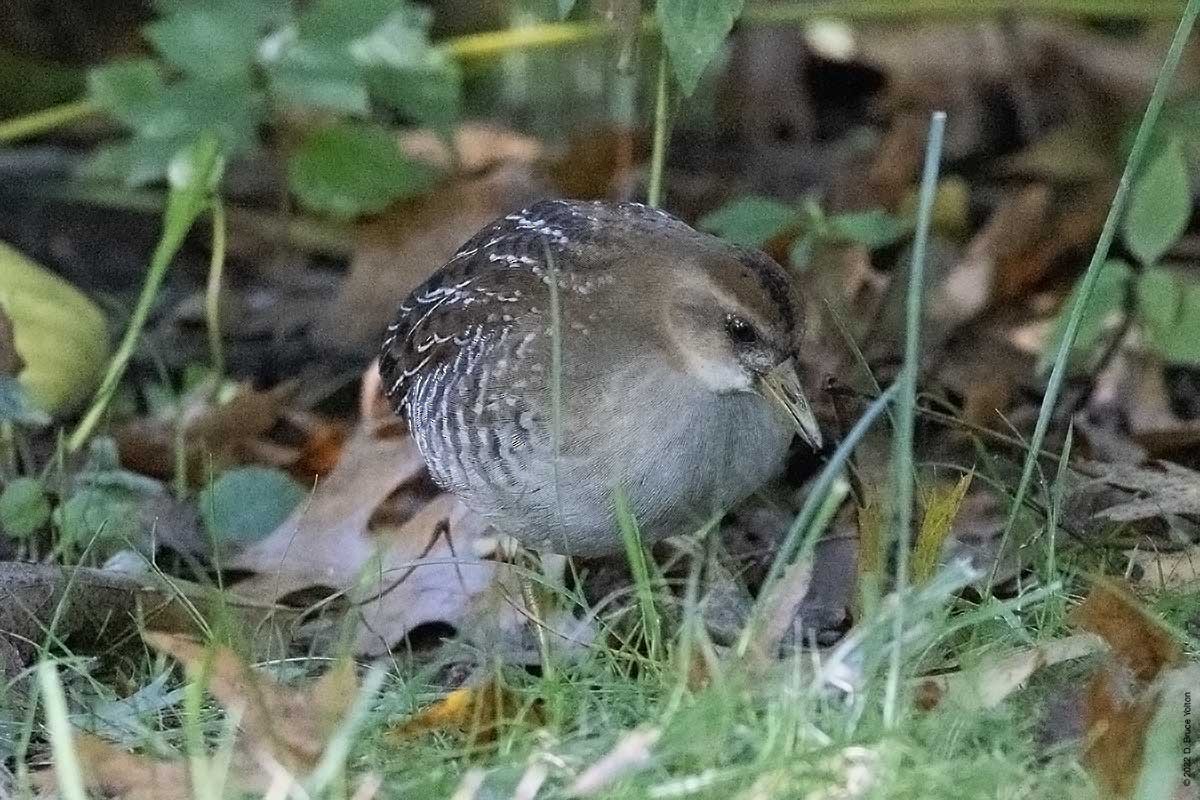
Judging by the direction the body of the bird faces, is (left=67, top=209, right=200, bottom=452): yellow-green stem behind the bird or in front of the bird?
behind

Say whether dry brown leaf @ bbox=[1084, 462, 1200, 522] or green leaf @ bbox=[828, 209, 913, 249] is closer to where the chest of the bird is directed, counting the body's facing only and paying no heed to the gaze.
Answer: the dry brown leaf

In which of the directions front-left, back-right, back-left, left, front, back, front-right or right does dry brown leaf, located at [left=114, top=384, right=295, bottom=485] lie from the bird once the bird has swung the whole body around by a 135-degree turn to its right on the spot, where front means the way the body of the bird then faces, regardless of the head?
front-right

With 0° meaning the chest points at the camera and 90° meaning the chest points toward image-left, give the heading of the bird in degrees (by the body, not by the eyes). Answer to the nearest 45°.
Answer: approximately 315°

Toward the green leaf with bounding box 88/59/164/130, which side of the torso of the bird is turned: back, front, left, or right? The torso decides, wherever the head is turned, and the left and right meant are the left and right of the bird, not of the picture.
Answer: back

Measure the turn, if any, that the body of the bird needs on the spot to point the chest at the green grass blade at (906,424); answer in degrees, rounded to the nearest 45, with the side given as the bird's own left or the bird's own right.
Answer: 0° — it already faces it

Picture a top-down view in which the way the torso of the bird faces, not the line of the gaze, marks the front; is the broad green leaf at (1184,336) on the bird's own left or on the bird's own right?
on the bird's own left

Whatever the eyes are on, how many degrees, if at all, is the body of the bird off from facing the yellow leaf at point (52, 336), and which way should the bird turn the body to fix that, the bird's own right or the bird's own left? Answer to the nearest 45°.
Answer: approximately 180°

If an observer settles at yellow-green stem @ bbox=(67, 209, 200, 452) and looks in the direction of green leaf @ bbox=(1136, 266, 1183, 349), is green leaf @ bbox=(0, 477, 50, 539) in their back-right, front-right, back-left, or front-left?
back-right

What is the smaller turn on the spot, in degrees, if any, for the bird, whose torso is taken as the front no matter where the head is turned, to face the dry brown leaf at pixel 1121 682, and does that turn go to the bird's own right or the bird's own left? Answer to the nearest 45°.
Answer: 0° — it already faces it

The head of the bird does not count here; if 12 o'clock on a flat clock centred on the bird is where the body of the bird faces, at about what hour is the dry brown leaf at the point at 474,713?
The dry brown leaf is roughly at 2 o'clock from the bird.

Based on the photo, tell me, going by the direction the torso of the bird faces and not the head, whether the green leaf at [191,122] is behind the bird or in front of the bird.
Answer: behind
